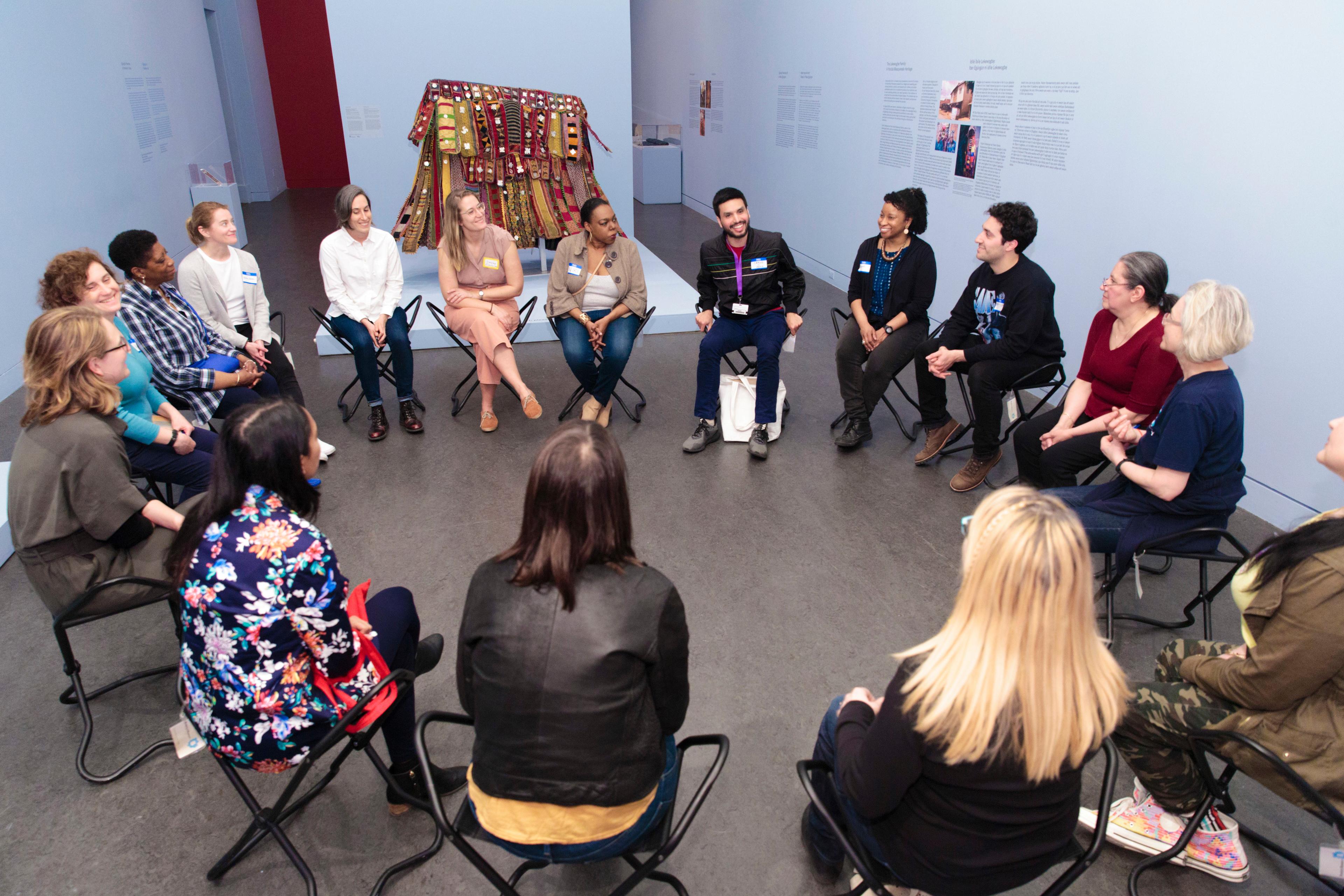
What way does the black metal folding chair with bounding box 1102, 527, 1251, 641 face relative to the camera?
to the viewer's left

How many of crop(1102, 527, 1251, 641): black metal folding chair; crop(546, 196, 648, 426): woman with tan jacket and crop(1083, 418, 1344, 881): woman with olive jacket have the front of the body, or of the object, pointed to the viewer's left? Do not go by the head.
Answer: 2

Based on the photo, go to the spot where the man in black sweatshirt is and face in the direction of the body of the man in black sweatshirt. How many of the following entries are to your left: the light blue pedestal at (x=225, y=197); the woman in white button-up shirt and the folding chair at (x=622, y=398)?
0

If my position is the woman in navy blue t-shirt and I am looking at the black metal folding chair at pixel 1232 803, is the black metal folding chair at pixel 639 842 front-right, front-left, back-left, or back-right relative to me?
front-right

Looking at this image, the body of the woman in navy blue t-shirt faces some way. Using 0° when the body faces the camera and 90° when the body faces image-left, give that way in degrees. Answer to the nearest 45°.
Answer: approximately 90°

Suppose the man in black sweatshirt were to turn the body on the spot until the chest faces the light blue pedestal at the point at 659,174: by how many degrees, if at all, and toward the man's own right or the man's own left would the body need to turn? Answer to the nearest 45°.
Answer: approximately 90° to the man's own right

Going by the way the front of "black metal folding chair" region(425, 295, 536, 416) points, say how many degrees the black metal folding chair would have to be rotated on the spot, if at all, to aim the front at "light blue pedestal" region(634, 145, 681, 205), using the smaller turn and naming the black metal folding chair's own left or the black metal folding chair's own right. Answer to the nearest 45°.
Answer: approximately 180°

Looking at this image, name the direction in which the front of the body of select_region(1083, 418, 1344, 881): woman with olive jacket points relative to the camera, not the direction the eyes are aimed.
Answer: to the viewer's left

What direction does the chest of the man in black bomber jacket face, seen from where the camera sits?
toward the camera

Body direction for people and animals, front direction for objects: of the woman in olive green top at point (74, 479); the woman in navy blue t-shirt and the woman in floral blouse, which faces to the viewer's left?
the woman in navy blue t-shirt

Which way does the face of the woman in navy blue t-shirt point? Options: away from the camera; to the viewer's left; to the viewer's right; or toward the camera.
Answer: to the viewer's left

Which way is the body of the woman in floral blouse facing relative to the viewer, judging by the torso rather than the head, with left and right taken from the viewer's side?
facing away from the viewer and to the right of the viewer

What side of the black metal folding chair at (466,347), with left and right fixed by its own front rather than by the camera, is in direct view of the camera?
front

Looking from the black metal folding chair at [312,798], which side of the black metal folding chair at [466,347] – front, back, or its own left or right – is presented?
front

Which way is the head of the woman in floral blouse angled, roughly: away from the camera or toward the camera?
away from the camera

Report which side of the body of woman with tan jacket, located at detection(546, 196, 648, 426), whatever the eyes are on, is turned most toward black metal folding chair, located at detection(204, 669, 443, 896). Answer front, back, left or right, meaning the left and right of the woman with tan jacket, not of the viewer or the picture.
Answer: front

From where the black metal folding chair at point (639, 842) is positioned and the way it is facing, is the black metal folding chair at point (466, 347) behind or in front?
in front

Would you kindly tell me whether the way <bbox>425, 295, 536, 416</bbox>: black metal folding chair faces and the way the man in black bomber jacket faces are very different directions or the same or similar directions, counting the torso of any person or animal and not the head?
same or similar directions

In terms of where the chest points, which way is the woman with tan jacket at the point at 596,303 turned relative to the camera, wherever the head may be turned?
toward the camera

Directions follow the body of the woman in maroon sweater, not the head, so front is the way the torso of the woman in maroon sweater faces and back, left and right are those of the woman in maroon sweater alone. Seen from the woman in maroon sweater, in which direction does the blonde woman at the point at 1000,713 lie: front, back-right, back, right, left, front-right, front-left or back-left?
front-left

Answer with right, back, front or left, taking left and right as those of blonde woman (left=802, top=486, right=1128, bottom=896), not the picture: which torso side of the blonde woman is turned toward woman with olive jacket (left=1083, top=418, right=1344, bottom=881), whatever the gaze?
right
